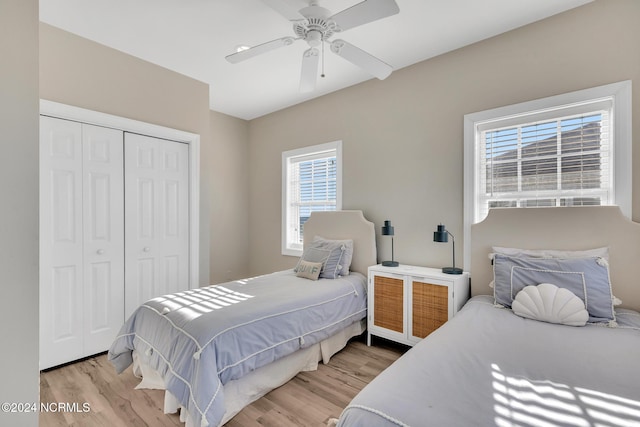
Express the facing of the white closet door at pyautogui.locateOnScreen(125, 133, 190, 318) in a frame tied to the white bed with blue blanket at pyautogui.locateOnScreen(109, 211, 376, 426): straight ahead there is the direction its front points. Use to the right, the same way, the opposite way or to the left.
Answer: to the left

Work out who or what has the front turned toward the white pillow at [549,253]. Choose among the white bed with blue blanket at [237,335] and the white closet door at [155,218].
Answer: the white closet door

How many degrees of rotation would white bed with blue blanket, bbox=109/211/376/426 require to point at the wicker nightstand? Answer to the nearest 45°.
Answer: approximately 135° to its left

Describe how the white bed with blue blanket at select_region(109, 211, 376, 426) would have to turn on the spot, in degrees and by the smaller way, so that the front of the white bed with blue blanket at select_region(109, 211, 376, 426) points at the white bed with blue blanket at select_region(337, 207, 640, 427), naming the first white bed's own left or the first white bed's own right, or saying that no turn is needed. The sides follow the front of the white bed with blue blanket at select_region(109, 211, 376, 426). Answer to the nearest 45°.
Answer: approximately 90° to the first white bed's own left

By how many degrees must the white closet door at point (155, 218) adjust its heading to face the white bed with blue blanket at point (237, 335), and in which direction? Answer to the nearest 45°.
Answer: approximately 45° to its right

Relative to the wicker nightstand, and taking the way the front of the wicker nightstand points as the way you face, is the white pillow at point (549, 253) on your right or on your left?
on your left

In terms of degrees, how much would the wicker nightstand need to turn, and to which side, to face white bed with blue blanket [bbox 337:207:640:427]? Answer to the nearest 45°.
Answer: approximately 90° to its left

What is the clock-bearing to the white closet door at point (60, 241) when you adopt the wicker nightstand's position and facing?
The white closet door is roughly at 1 o'clock from the wicker nightstand.

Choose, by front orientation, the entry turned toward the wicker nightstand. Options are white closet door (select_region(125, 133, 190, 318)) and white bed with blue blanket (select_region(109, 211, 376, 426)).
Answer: the white closet door

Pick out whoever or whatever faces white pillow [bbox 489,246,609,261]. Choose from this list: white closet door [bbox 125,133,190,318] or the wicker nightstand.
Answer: the white closet door

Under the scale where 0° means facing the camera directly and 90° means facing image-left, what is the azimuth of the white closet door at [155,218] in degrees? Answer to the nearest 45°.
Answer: approximately 315°

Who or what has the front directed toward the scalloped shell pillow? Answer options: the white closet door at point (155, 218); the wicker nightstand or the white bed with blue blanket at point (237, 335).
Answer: the white closet door
